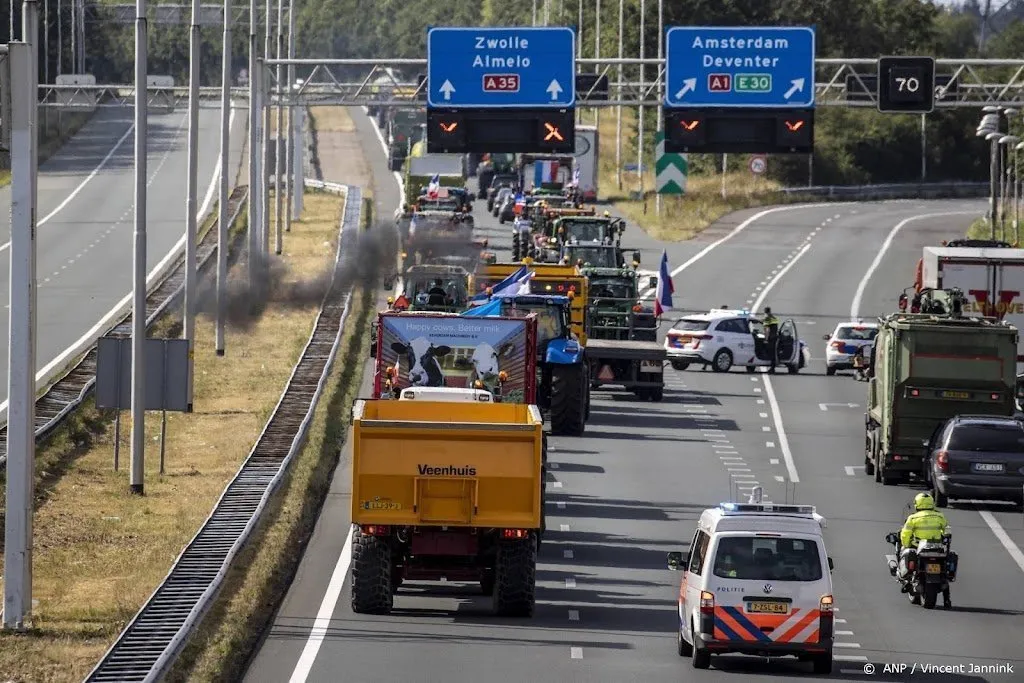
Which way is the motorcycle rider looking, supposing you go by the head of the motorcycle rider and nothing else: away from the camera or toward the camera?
away from the camera

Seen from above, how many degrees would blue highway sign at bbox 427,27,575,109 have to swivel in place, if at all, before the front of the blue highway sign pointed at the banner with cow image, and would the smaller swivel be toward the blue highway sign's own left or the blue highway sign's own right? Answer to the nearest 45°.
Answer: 0° — it already faces it

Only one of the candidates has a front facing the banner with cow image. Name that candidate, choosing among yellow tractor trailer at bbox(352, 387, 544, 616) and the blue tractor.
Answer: the yellow tractor trailer

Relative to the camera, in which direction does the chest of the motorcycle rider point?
away from the camera

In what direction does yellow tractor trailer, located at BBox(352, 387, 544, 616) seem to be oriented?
away from the camera

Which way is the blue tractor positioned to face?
away from the camera

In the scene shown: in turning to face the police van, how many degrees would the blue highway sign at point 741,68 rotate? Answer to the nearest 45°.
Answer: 0° — it already faces it

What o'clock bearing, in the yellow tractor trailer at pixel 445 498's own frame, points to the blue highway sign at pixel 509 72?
The blue highway sign is roughly at 12 o'clock from the yellow tractor trailer.

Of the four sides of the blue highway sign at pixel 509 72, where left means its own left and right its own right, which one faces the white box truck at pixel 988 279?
front

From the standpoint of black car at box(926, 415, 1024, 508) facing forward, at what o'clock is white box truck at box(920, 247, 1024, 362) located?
The white box truck is roughly at 12 o'clock from the black car.

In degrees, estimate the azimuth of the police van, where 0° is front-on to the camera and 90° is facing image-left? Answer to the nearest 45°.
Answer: approximately 180°

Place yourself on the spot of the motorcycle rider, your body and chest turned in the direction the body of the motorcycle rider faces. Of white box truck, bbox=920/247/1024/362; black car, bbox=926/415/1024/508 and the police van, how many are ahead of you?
2

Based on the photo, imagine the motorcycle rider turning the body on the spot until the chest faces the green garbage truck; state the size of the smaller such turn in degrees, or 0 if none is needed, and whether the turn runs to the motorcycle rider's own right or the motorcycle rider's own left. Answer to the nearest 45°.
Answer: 0° — they already face it

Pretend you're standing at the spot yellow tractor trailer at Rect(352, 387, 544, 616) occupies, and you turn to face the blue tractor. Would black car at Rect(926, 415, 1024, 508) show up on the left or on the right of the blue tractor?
right

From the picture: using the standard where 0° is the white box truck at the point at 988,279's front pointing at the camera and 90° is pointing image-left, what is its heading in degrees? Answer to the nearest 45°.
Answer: approximately 180°

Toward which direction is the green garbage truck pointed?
away from the camera

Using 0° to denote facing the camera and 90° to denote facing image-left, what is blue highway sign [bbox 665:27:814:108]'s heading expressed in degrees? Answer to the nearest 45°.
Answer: approximately 0°

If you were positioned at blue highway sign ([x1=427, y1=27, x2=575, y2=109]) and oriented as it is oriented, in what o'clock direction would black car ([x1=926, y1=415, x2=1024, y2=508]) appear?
The black car is roughly at 11 o'clock from the blue highway sign.

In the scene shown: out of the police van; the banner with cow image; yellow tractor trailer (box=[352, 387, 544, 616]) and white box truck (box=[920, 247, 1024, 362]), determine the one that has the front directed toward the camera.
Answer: the banner with cow image

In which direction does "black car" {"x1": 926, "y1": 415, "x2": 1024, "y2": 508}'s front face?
away from the camera

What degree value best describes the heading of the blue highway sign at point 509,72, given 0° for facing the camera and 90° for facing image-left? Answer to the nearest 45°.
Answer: approximately 0°
